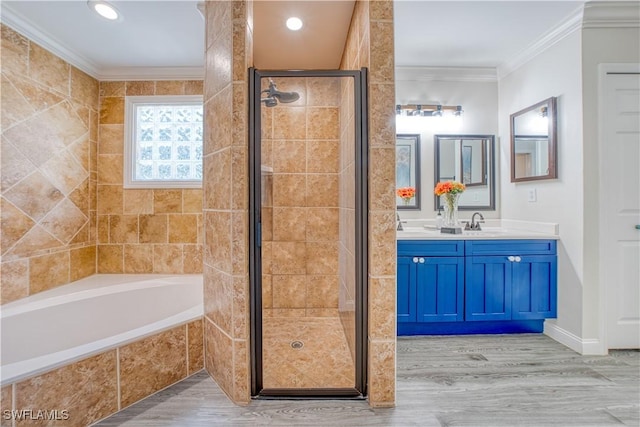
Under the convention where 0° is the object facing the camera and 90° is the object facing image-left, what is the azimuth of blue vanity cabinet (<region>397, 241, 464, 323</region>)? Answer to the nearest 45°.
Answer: approximately 0°

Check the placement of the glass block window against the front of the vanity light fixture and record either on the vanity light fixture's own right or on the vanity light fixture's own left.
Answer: on the vanity light fixture's own right

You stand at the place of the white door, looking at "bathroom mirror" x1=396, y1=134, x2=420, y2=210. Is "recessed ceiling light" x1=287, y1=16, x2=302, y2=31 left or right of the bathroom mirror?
left

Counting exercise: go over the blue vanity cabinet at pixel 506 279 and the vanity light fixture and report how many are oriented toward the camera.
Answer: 2

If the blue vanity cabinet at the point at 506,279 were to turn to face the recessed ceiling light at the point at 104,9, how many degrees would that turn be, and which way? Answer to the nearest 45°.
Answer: approximately 45° to its right
